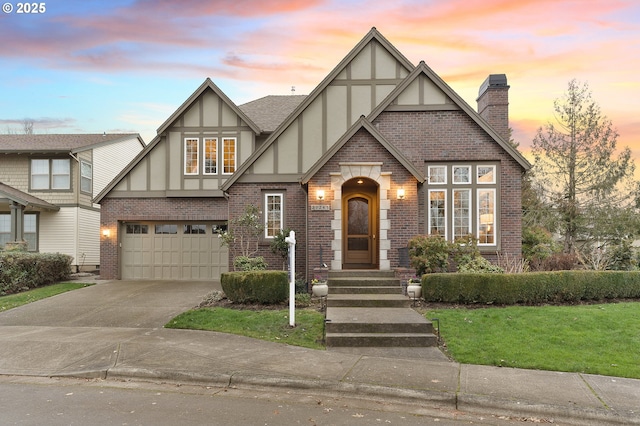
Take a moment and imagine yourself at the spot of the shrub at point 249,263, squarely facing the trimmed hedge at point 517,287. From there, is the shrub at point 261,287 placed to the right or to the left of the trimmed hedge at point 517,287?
right

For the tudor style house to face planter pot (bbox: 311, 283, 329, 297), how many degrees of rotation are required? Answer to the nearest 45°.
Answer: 0° — it already faces it

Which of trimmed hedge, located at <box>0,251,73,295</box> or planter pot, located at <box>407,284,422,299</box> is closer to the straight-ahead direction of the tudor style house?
the planter pot

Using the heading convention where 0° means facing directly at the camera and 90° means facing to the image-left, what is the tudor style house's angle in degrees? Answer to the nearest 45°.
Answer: approximately 0°

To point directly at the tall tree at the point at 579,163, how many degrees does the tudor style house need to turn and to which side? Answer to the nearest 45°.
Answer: approximately 135° to its left

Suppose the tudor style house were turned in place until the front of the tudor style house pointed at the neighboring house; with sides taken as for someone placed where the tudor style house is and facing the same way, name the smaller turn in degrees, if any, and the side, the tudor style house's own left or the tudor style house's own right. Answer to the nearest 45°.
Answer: approximately 135° to the tudor style house's own right

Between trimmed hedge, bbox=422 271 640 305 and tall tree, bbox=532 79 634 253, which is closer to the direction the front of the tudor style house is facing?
the trimmed hedge

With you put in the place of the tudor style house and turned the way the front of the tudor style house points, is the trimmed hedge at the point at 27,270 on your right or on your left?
on your right
